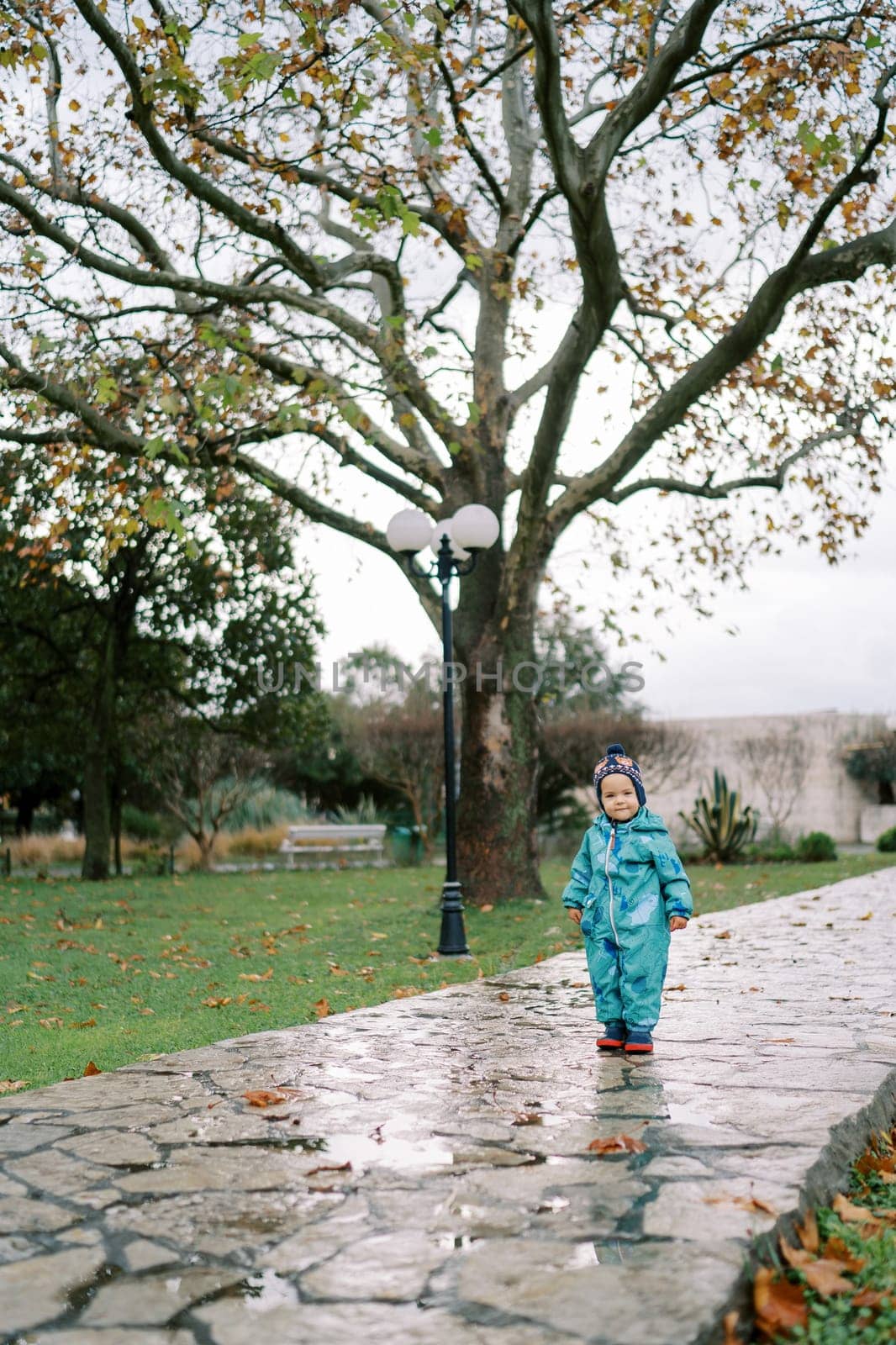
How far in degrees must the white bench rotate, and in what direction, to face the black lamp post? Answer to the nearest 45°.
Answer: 0° — it already faces it

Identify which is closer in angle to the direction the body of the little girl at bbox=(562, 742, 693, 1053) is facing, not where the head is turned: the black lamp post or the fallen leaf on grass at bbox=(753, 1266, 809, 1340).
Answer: the fallen leaf on grass

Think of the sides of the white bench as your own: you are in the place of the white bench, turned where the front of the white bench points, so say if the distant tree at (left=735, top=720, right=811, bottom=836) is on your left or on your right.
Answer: on your left

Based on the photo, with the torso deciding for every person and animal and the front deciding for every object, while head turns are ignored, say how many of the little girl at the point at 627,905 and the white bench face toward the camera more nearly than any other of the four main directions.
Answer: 2

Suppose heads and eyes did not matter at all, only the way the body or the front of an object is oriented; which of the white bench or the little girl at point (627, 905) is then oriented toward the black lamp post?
the white bench

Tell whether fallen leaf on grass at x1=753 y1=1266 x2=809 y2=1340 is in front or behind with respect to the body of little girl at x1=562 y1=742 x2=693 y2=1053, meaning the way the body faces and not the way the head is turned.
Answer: in front

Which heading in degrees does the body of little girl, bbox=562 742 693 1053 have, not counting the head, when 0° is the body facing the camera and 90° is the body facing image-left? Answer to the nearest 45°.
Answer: approximately 0°

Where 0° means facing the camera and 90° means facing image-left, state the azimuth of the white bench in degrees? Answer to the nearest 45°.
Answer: approximately 0°

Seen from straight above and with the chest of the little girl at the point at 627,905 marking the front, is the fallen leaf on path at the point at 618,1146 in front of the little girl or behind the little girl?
in front

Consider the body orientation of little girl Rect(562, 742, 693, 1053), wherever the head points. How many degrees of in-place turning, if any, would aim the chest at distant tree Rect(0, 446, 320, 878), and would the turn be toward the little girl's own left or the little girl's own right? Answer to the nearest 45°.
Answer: approximately 135° to the little girl's own right
